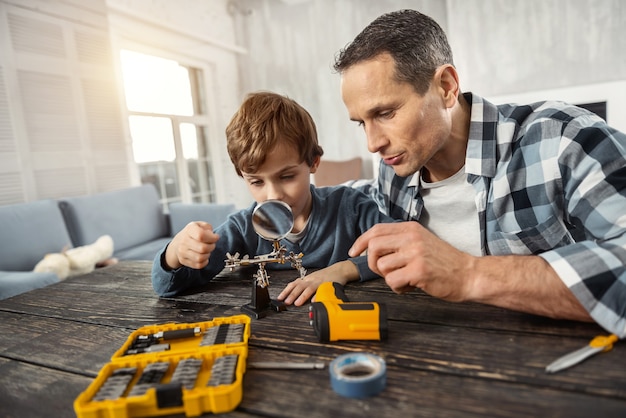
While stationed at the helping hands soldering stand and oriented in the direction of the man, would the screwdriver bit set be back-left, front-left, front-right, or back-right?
back-right

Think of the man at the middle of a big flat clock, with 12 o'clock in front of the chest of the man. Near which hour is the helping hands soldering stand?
The helping hands soldering stand is roughly at 12 o'clock from the man.

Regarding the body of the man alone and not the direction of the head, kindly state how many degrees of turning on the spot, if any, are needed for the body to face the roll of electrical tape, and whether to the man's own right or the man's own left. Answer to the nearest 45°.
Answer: approximately 45° to the man's own left

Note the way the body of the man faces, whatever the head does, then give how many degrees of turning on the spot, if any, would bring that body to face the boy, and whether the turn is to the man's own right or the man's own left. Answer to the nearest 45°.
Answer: approximately 45° to the man's own right

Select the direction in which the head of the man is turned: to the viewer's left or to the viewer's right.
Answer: to the viewer's left

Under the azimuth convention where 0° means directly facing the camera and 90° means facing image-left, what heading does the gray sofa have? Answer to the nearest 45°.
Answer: approximately 315°

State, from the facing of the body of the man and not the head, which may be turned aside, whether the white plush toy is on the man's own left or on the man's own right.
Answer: on the man's own right

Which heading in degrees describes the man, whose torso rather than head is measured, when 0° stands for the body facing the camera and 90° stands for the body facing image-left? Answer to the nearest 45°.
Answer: approximately 45°

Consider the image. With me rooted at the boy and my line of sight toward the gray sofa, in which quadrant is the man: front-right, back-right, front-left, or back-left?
back-right
